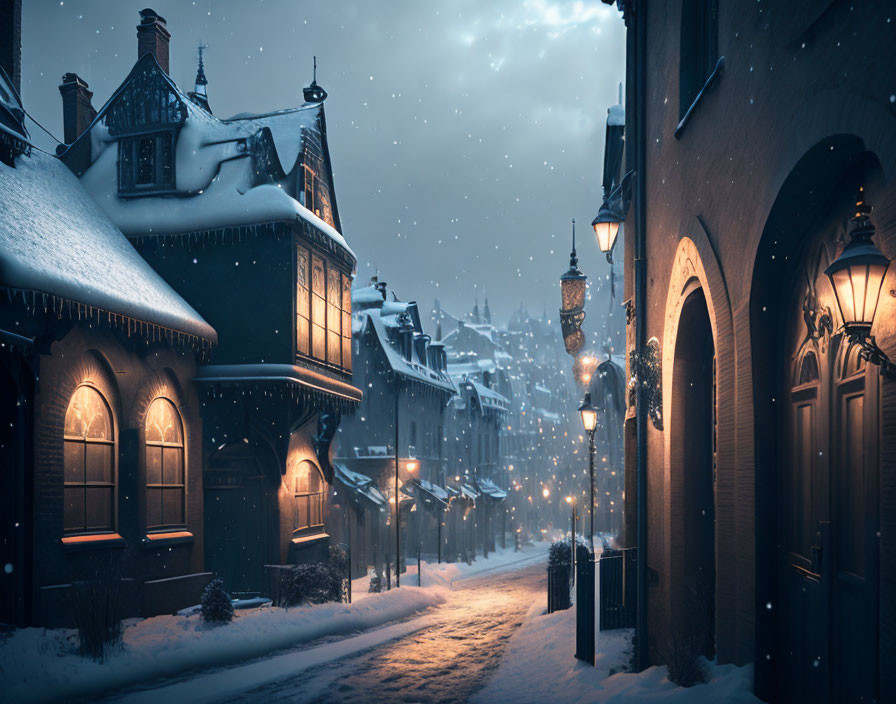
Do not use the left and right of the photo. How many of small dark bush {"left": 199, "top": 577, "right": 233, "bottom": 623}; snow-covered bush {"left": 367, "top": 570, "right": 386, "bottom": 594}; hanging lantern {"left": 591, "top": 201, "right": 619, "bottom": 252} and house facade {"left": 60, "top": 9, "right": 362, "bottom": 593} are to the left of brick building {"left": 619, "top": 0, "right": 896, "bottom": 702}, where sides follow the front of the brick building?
0

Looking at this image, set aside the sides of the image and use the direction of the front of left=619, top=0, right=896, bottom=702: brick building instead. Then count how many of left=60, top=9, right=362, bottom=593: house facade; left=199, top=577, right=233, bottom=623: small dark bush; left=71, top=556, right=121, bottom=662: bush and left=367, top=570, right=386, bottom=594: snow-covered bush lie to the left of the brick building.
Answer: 0

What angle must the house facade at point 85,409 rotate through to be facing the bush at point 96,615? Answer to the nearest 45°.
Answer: approximately 45° to its right

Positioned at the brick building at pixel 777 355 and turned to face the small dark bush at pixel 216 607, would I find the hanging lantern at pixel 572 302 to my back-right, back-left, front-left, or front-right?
front-right

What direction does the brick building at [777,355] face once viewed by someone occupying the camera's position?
facing the viewer and to the left of the viewer

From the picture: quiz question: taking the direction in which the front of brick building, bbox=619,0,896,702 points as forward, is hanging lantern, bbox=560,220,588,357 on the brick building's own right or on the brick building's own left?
on the brick building's own right

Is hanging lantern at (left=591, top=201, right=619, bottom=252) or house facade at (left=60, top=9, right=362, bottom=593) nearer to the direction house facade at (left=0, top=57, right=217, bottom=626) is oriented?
the hanging lantern

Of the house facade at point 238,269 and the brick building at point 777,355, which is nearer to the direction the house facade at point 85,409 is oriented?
the brick building

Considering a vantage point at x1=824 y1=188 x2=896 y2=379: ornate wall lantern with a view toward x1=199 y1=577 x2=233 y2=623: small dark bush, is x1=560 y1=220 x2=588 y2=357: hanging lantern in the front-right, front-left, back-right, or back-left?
front-right

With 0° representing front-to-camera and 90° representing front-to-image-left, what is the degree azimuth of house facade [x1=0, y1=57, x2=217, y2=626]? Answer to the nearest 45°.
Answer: approximately 315°

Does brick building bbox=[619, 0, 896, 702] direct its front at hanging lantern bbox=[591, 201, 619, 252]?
no

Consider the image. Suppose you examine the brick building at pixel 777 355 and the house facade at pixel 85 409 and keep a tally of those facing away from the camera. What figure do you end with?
0
